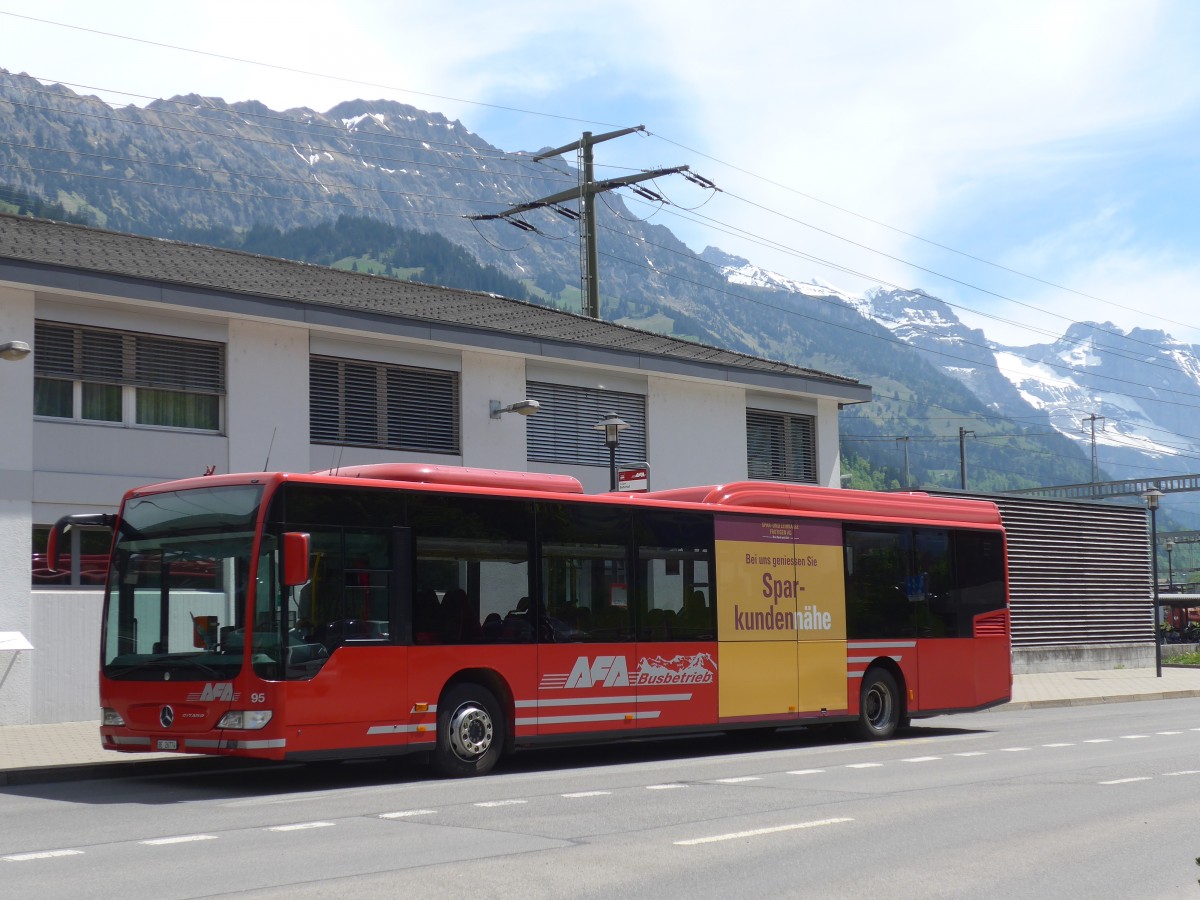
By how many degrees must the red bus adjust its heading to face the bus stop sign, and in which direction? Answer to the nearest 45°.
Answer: approximately 135° to its right

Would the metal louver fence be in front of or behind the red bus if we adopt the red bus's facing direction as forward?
behind

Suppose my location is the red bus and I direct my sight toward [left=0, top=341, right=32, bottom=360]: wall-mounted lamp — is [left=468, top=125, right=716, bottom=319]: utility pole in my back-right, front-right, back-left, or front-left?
front-right

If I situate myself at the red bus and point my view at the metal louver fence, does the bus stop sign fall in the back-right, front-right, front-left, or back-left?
front-left

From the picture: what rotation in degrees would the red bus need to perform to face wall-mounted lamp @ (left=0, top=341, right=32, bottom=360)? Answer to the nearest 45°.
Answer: approximately 90° to its right

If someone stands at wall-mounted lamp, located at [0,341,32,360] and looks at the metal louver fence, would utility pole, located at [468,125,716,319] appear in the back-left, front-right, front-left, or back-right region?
front-left

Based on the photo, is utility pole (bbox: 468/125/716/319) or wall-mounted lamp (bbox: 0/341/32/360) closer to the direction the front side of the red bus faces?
the wall-mounted lamp

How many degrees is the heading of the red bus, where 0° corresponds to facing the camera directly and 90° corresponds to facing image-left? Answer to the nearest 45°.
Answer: approximately 45°

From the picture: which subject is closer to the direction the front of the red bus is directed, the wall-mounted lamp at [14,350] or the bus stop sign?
the wall-mounted lamp

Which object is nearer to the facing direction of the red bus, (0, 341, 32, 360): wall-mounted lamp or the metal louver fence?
the wall-mounted lamp

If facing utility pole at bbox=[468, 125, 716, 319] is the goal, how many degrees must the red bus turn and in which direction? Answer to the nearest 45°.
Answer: approximately 135° to its right
